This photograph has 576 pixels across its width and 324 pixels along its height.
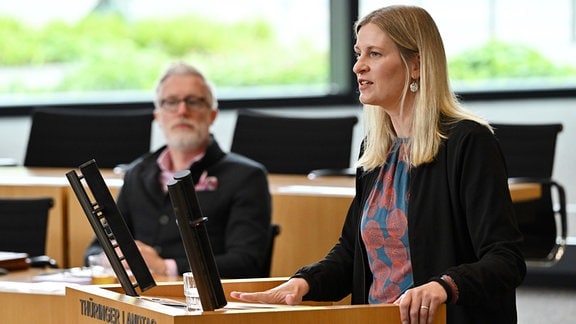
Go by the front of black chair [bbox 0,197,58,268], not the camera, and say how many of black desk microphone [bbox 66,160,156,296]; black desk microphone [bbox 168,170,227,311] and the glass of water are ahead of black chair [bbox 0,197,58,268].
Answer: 3

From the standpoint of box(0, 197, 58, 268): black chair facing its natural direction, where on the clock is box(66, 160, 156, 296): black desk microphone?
The black desk microphone is roughly at 12 o'clock from the black chair.

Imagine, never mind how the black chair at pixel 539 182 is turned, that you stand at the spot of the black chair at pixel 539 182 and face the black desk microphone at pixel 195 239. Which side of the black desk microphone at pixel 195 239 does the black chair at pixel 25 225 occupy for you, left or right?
right

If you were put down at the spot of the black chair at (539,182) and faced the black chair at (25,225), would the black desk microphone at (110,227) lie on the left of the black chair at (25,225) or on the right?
left
